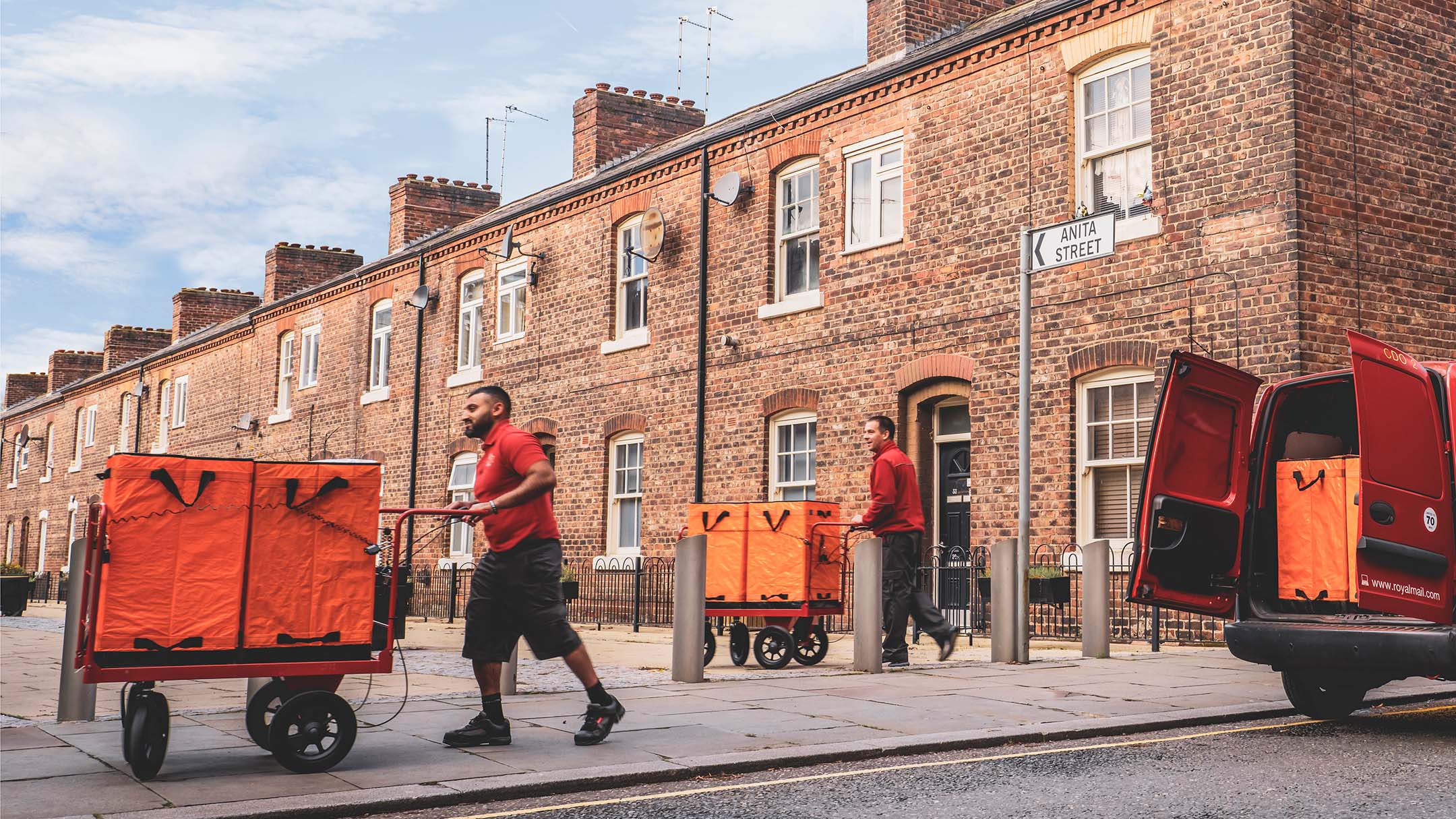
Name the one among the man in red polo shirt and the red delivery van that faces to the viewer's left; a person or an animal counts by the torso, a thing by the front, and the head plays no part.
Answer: the man in red polo shirt

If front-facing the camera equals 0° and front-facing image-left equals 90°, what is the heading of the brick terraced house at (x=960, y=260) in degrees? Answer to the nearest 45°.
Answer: approximately 45°

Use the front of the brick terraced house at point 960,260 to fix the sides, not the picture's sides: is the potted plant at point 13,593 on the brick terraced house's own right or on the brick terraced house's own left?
on the brick terraced house's own right

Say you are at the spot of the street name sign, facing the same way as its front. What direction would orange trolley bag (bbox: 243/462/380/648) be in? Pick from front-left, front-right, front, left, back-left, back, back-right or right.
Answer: front

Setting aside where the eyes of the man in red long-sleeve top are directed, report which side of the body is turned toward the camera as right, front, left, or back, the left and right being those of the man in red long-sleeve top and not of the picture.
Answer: left

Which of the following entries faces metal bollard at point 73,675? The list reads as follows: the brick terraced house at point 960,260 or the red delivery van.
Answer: the brick terraced house

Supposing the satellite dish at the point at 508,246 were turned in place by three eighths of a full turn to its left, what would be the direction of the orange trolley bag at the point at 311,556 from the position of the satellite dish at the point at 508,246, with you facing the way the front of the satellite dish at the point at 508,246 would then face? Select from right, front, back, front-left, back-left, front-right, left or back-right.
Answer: right

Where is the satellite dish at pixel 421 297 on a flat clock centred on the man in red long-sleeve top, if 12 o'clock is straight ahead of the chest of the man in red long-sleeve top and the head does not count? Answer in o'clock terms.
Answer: The satellite dish is roughly at 2 o'clock from the man in red long-sleeve top.

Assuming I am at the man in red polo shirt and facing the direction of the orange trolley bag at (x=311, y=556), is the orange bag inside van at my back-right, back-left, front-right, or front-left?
back-left

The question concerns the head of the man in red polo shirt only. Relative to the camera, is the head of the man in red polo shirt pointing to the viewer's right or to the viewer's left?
to the viewer's left

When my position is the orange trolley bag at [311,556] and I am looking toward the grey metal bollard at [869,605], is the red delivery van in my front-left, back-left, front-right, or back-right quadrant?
front-right

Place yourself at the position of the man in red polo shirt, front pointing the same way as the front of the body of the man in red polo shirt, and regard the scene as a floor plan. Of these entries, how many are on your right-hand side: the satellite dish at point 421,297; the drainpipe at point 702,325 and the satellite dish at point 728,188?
3

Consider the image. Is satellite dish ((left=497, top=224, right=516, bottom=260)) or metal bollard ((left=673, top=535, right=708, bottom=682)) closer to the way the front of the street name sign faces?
the metal bollard

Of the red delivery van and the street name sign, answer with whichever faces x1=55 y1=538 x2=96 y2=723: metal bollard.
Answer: the street name sign
